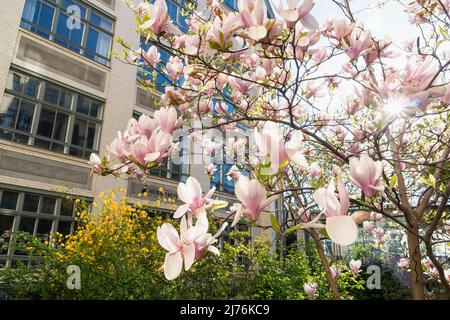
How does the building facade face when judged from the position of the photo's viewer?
facing the viewer and to the right of the viewer
